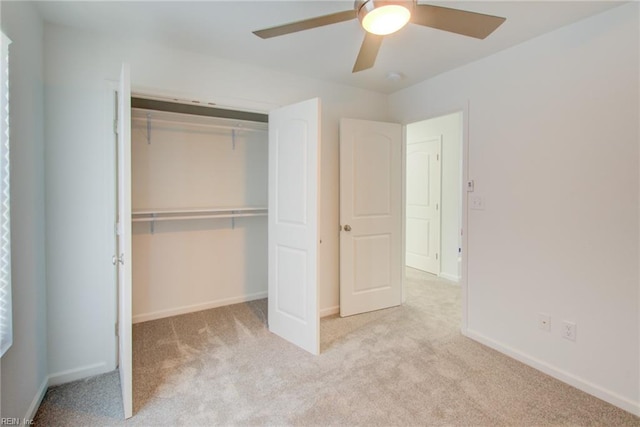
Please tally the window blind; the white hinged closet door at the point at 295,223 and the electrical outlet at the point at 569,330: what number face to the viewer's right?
1

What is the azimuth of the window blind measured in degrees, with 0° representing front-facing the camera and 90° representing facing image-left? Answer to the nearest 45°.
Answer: approximately 270°

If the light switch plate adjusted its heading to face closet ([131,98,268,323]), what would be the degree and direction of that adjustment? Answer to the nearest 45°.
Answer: approximately 45° to its right

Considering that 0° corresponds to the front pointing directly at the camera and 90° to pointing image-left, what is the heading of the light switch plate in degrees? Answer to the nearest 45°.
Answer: approximately 45°

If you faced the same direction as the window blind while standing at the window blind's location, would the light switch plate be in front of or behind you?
in front
